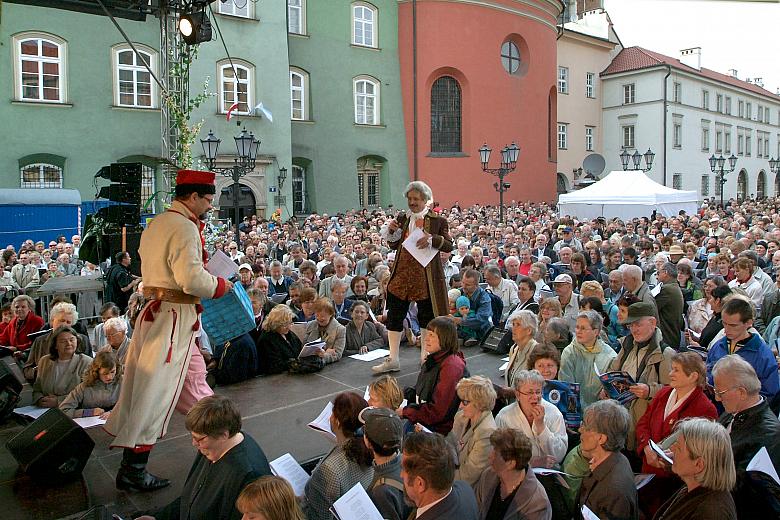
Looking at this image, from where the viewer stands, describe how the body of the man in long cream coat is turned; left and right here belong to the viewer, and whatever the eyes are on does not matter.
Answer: facing to the right of the viewer

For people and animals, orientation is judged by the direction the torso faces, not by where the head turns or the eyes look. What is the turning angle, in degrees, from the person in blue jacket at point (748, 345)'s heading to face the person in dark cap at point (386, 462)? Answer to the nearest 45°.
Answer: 0° — they already face them

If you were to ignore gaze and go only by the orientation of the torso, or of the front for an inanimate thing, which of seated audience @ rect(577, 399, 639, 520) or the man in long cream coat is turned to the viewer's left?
the seated audience

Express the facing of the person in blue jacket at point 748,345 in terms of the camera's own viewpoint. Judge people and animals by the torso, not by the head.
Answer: facing the viewer and to the left of the viewer

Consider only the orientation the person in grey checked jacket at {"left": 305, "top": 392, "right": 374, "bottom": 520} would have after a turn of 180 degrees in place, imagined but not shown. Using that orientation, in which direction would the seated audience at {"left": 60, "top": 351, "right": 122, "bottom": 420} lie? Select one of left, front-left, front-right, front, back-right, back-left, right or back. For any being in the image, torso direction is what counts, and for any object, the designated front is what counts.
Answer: back

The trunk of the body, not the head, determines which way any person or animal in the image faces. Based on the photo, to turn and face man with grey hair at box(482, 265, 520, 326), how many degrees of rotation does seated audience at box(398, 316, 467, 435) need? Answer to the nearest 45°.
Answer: approximately 90° to their right

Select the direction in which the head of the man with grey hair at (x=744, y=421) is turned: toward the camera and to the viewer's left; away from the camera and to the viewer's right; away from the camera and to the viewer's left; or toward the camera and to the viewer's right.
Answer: toward the camera and to the viewer's left

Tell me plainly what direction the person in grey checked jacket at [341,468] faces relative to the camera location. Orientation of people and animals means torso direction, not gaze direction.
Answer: facing away from the viewer and to the left of the viewer

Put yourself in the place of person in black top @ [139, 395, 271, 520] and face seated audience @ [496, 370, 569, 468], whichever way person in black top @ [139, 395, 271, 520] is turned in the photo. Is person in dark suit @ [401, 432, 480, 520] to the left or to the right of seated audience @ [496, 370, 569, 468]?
right

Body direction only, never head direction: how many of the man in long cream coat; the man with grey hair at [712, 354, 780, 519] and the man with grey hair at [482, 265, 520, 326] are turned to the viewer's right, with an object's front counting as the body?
1

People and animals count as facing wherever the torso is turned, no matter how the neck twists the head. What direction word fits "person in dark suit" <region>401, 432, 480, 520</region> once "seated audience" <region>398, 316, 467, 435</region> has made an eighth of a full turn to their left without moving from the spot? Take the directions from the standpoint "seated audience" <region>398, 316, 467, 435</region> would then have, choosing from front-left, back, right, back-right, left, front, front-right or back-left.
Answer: front-left

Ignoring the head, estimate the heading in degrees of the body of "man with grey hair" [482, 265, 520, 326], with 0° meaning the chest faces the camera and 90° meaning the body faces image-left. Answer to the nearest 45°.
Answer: approximately 45°

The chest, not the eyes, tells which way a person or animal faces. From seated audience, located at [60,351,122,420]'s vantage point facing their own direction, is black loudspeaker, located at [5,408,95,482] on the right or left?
on their right

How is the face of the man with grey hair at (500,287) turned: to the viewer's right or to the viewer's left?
to the viewer's left
